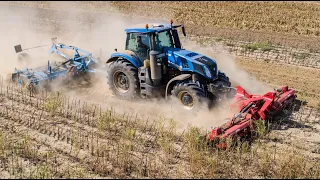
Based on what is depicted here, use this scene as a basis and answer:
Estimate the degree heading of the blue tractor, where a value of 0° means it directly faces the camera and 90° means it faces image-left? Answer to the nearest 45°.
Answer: approximately 315°
